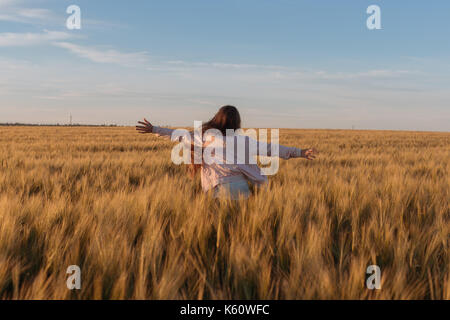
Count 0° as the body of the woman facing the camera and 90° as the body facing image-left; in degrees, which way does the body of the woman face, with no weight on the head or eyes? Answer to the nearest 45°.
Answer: approximately 180°

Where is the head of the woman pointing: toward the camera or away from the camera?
away from the camera
